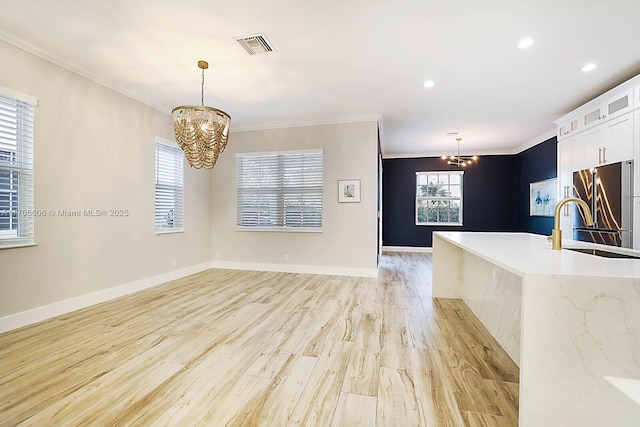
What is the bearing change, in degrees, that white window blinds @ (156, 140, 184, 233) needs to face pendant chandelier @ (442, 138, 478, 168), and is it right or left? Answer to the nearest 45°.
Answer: approximately 45° to its left

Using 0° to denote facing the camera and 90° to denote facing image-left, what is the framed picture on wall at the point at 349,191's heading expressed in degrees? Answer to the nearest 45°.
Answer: approximately 0°

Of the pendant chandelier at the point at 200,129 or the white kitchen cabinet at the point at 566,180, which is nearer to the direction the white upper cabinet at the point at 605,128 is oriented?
the pendant chandelier

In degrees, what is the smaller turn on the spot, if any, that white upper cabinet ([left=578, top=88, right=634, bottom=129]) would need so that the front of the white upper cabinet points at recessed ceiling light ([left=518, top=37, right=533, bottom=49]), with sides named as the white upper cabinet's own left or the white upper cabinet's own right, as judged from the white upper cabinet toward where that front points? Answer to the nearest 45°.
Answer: approximately 45° to the white upper cabinet's own left

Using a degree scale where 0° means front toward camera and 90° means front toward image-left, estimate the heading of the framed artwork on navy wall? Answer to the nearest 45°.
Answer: approximately 45°

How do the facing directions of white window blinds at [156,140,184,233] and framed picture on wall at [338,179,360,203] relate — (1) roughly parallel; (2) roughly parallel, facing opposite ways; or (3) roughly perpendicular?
roughly perpendicular

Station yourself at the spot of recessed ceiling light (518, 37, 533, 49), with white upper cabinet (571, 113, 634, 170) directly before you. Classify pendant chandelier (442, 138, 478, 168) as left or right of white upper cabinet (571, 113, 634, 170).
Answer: left

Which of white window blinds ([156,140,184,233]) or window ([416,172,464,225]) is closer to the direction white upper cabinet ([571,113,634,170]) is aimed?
the white window blinds
